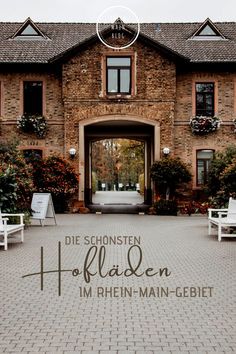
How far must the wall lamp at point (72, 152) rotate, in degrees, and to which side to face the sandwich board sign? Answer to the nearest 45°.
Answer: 0° — it already faces it

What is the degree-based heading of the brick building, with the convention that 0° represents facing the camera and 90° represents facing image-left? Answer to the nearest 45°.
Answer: approximately 0°

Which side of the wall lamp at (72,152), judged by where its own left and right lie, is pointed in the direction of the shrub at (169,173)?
left

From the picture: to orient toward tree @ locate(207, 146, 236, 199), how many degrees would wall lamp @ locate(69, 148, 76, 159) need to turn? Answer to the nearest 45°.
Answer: approximately 45° to its left

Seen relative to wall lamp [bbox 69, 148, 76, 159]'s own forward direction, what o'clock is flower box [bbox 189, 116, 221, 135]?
The flower box is roughly at 9 o'clock from the wall lamp.

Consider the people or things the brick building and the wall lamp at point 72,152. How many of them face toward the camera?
2
